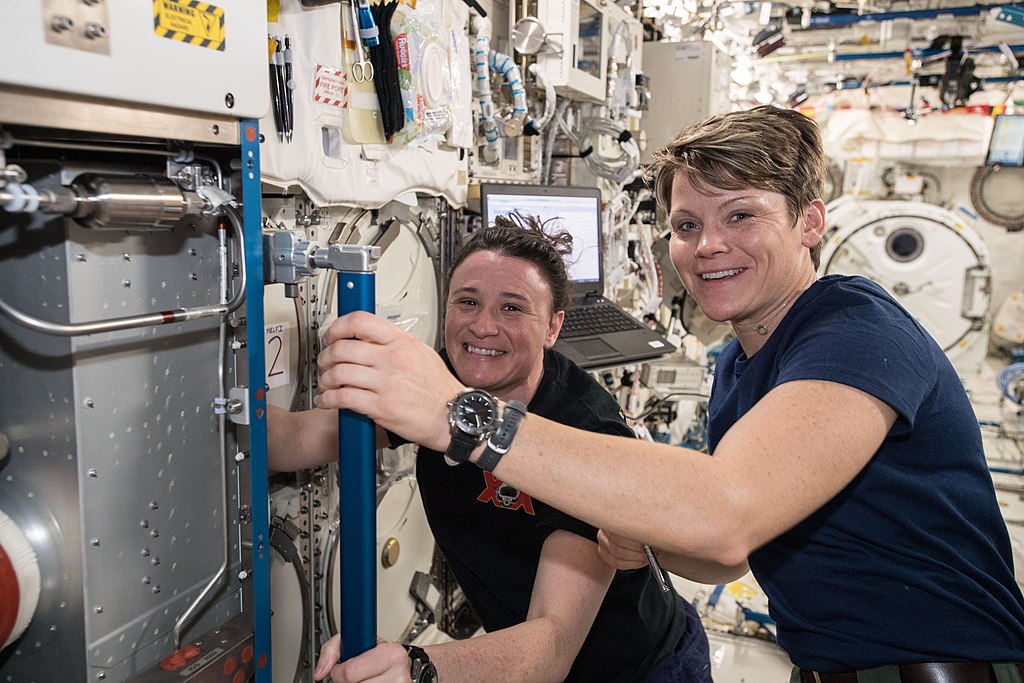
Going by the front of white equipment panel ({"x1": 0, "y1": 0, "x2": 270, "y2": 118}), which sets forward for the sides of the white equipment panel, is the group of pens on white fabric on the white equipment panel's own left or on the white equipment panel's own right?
on the white equipment panel's own left

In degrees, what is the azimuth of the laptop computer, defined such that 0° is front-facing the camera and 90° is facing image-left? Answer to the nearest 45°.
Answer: approximately 315°

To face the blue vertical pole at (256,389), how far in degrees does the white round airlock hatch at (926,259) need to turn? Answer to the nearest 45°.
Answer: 0° — it already faces it

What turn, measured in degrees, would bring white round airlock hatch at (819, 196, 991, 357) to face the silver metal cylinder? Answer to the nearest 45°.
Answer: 0° — it already faces it

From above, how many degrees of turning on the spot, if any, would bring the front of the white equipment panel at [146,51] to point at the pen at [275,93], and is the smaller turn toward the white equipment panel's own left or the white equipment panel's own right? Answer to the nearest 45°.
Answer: approximately 135° to the white equipment panel's own left

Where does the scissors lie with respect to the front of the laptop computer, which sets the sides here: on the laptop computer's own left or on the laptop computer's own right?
on the laptop computer's own right

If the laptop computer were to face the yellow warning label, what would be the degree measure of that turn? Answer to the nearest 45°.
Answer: approximately 45° to its right

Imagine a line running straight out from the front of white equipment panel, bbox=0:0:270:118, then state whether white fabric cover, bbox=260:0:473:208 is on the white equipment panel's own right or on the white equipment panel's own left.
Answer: on the white equipment panel's own left
